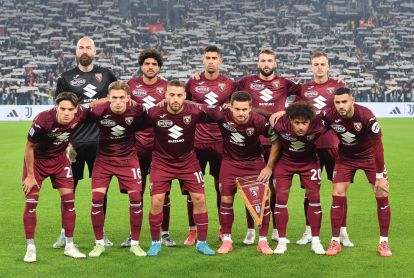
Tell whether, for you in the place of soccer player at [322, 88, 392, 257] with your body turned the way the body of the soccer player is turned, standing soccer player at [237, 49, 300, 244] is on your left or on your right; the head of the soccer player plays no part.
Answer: on your right

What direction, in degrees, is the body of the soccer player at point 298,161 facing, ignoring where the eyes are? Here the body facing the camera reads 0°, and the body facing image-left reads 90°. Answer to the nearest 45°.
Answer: approximately 0°

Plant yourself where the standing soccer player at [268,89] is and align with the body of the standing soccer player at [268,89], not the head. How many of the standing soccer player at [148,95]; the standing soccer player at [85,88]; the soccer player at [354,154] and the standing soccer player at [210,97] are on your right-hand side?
3

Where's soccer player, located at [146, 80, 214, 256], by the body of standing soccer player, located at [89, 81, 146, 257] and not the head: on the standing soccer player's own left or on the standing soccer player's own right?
on the standing soccer player's own left

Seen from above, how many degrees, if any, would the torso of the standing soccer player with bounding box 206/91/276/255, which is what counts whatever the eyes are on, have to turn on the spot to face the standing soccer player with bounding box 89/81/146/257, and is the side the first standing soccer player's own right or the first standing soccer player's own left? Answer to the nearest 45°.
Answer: approximately 90° to the first standing soccer player's own right

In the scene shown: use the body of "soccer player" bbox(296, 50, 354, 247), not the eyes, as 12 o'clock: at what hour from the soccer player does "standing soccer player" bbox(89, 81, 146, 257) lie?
The standing soccer player is roughly at 2 o'clock from the soccer player.

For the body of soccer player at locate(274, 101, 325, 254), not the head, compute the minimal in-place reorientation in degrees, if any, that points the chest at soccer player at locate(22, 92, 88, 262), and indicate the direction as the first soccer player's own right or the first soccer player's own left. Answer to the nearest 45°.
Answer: approximately 90° to the first soccer player's own right

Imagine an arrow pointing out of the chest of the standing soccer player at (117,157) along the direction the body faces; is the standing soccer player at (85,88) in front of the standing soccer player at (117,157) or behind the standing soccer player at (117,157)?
behind

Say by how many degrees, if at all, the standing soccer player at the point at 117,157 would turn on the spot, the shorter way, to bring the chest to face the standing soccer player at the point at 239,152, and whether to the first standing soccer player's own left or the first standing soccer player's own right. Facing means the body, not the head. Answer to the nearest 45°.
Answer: approximately 90° to the first standing soccer player's own left

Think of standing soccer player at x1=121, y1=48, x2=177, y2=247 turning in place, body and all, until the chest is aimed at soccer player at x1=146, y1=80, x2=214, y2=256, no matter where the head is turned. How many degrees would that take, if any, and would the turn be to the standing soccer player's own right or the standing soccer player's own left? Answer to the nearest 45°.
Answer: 0° — they already face them
